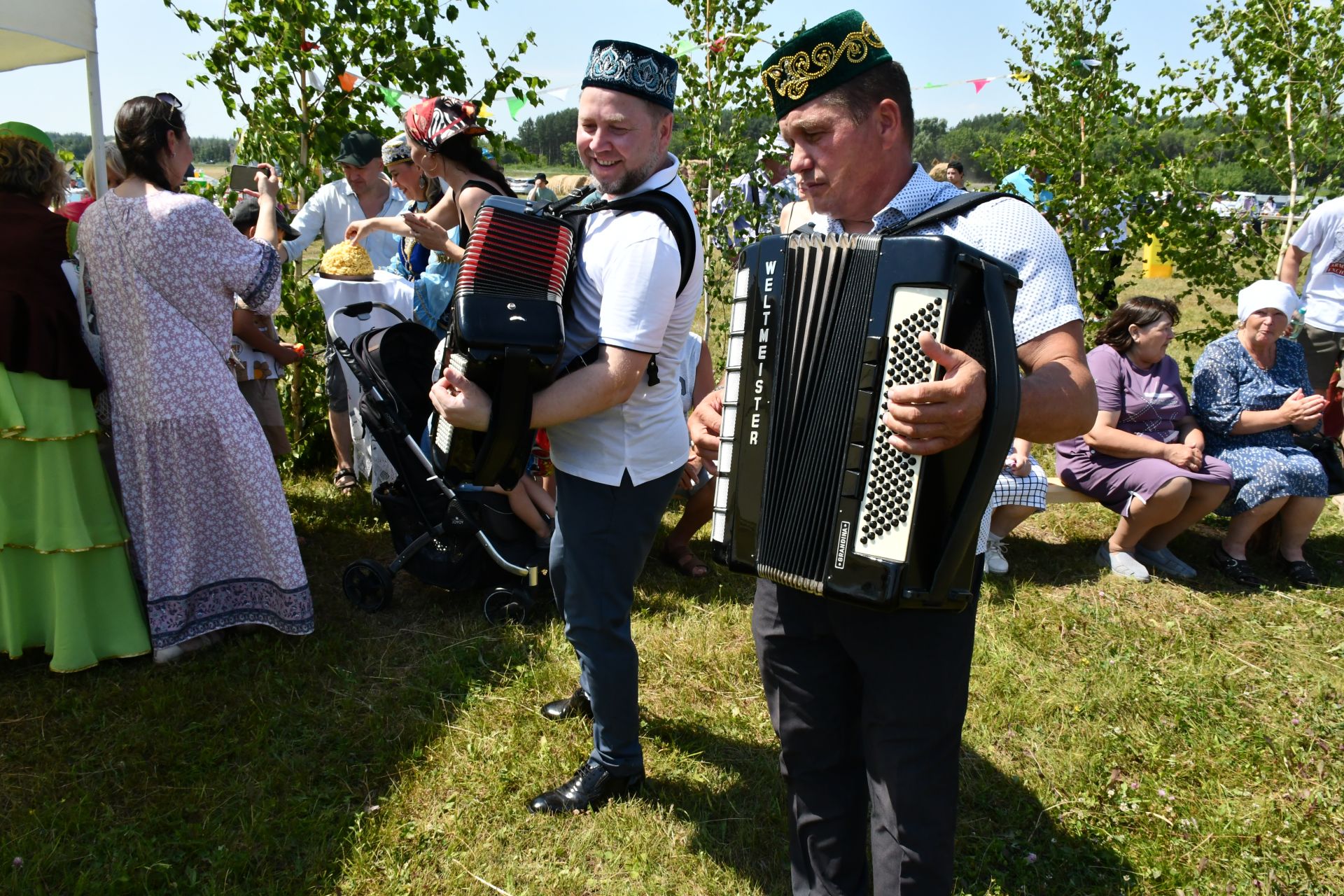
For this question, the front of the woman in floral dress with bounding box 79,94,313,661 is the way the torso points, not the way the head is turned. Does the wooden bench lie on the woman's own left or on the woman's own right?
on the woman's own right

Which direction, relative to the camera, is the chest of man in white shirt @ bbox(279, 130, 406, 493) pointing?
toward the camera

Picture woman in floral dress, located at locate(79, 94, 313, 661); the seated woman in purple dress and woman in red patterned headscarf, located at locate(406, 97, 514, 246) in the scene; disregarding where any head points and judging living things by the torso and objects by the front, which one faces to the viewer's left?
the woman in red patterned headscarf

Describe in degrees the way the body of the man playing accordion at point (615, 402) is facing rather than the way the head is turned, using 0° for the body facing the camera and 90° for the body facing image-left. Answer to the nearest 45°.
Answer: approximately 90°

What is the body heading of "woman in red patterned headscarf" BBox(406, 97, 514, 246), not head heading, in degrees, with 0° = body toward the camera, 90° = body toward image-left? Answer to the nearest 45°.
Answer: approximately 90°

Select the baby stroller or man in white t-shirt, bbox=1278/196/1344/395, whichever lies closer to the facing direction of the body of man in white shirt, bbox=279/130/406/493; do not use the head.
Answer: the baby stroller

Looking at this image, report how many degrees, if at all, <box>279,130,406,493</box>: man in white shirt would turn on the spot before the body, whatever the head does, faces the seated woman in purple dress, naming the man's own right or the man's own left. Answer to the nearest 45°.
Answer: approximately 45° to the man's own left

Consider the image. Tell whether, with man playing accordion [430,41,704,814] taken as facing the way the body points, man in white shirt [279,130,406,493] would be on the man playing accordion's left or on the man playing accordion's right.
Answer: on the man playing accordion's right

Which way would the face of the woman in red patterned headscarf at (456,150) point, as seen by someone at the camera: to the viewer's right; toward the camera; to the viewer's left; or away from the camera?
to the viewer's left
